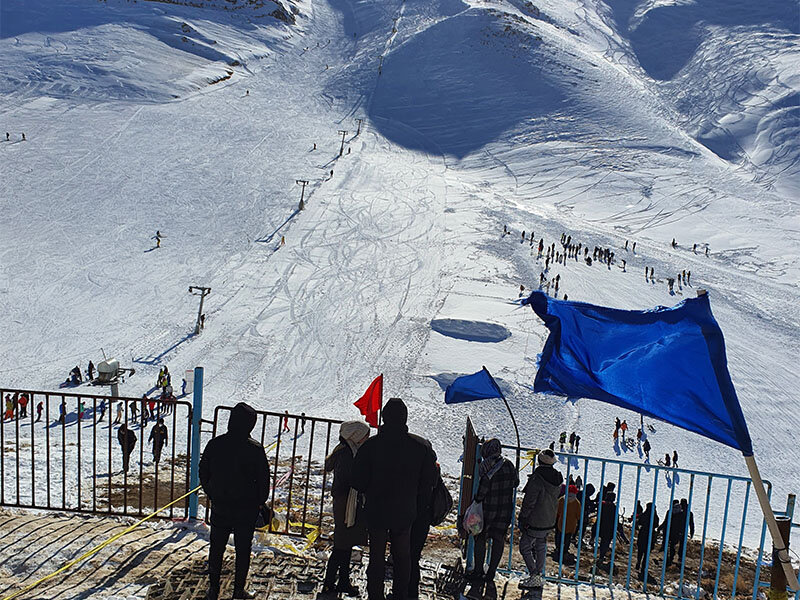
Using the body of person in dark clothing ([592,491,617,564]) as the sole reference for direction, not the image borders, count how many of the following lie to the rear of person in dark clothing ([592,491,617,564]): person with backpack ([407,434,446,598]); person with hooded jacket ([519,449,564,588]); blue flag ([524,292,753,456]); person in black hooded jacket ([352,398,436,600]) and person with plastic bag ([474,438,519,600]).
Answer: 5

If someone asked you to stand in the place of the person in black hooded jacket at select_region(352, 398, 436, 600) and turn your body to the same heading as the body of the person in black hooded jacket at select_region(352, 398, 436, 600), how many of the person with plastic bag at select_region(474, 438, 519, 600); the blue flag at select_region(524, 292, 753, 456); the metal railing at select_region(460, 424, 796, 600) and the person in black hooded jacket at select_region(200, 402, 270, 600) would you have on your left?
1

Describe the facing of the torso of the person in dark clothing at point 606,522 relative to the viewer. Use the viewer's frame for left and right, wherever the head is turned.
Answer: facing away from the viewer

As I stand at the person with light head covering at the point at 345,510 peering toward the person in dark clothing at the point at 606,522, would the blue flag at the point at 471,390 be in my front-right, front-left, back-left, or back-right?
front-left

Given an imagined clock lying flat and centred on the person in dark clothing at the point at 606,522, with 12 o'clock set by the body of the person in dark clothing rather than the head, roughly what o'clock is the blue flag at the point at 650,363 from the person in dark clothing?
The blue flag is roughly at 6 o'clock from the person in dark clothing.

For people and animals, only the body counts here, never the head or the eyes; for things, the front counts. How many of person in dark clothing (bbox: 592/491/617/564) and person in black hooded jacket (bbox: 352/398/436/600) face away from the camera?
2

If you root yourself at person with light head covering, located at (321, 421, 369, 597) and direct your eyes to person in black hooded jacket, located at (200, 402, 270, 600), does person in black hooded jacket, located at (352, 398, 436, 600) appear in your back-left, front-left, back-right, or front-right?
back-left

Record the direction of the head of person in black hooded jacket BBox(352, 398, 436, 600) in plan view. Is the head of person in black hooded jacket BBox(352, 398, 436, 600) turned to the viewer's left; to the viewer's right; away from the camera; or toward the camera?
away from the camera

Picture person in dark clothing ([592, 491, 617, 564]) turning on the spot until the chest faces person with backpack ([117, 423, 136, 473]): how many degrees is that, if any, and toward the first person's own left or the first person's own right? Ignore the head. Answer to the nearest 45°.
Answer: approximately 90° to the first person's own left

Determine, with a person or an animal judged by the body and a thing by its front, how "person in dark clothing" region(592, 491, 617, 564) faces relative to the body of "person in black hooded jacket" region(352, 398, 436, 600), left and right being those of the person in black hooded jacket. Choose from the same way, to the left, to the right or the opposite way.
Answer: the same way

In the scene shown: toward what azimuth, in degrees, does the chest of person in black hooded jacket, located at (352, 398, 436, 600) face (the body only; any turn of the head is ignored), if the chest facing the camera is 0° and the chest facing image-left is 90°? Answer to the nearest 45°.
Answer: approximately 180°

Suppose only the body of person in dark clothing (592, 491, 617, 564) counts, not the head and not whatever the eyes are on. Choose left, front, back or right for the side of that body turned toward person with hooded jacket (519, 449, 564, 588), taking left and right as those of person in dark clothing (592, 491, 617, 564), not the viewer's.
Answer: back

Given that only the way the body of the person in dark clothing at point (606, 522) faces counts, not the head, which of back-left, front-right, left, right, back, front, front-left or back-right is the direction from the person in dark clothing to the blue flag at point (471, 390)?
left

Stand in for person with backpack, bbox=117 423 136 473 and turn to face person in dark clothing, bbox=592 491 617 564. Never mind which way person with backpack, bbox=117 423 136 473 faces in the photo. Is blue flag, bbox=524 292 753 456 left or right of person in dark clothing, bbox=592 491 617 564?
right

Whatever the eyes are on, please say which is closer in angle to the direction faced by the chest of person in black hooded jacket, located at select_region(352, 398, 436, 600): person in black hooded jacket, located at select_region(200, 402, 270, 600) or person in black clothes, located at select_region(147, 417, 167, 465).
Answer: the person in black clothes

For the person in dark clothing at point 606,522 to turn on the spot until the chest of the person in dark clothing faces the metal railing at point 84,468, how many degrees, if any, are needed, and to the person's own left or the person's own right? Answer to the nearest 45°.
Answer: approximately 90° to the person's own left

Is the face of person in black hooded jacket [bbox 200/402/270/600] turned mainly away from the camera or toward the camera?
away from the camera
